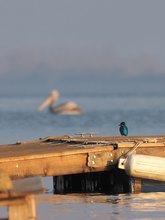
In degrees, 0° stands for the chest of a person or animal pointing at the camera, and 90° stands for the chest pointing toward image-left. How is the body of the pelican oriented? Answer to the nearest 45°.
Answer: approximately 90°

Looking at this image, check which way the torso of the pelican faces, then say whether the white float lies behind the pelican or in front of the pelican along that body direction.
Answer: behind
